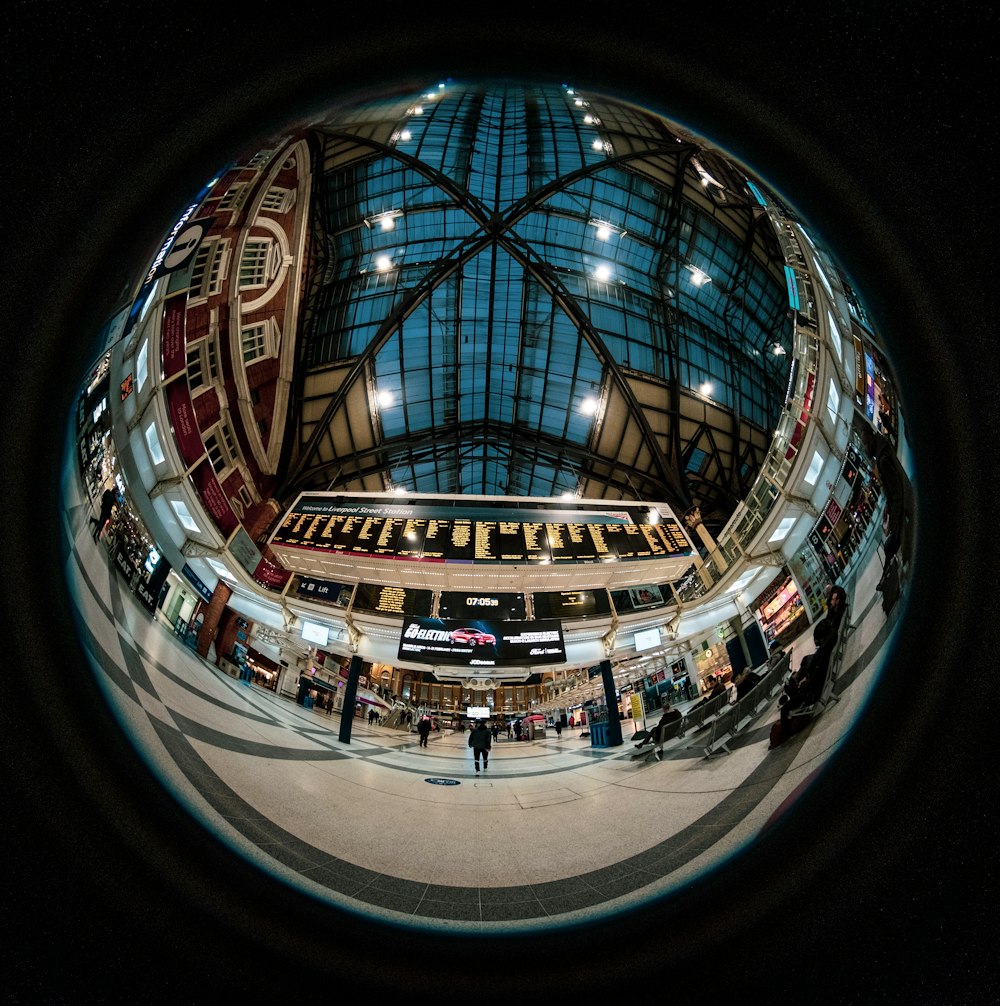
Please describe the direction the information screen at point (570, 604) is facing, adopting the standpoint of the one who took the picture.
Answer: facing the viewer

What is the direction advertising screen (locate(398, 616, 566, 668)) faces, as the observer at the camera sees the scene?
facing the viewer

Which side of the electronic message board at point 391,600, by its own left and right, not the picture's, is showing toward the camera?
front

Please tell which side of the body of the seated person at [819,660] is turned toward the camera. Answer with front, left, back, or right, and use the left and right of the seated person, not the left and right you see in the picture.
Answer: left

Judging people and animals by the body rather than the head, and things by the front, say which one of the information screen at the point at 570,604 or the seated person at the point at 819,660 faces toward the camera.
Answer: the information screen

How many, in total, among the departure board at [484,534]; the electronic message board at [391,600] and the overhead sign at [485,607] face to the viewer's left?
0

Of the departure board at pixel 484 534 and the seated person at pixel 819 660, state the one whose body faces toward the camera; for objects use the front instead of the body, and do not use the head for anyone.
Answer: the departure board
